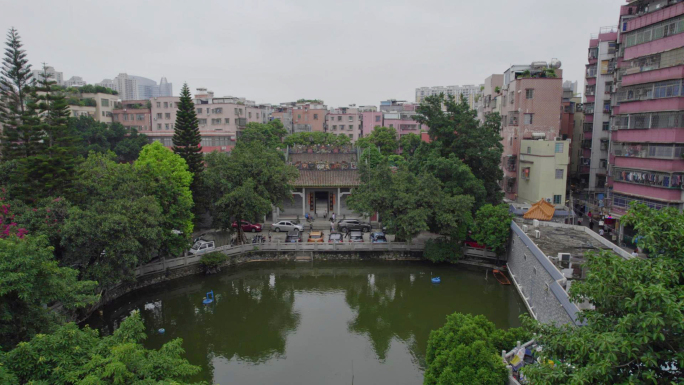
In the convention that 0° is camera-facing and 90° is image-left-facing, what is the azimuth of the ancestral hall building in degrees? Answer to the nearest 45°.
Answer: approximately 0°

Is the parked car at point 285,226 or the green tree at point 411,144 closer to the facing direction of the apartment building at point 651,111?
the parked car

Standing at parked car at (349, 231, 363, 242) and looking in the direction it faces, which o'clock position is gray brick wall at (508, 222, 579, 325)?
The gray brick wall is roughly at 4 o'clock from the parked car.

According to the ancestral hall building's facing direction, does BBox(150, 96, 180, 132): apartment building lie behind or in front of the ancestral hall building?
behind

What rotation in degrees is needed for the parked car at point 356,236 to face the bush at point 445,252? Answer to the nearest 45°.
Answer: approximately 45° to its left

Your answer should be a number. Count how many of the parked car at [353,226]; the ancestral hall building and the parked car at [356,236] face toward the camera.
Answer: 2

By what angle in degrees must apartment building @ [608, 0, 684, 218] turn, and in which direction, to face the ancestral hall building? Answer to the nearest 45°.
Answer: approximately 45° to its right
